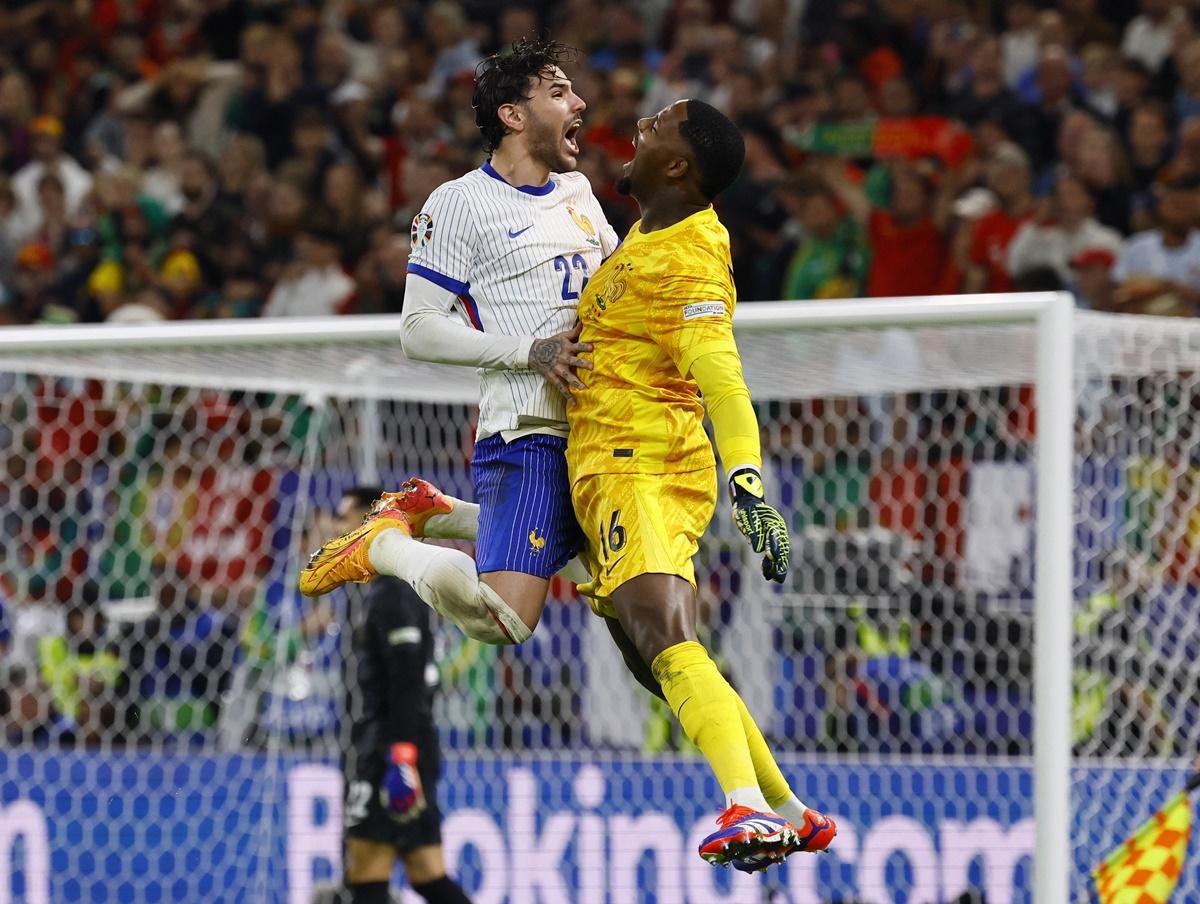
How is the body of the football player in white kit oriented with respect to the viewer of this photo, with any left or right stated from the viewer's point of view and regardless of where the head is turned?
facing the viewer and to the right of the viewer

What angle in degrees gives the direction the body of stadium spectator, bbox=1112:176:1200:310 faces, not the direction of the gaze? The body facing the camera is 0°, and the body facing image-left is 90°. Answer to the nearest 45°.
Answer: approximately 0°

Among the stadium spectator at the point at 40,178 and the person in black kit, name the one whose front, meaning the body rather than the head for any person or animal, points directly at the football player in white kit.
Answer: the stadium spectator

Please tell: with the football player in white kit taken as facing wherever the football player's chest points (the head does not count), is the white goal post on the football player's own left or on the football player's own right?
on the football player's own left

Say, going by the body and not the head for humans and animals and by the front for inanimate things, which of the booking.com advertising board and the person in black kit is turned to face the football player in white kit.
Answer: the booking.com advertising board

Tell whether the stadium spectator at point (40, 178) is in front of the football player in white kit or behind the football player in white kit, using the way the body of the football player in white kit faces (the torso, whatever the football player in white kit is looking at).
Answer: behind

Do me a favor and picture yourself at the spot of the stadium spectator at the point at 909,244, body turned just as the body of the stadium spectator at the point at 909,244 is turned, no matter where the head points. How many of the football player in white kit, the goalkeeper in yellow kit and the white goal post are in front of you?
3
